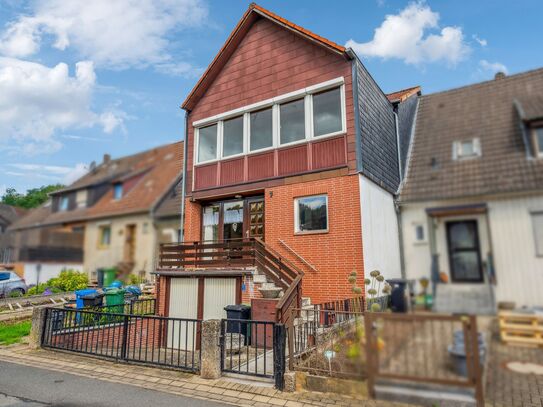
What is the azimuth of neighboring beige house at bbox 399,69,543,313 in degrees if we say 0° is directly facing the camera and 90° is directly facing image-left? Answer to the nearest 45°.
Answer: approximately 0°

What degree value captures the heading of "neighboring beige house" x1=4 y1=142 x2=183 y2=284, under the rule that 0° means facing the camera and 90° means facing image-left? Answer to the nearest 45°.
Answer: approximately 45°

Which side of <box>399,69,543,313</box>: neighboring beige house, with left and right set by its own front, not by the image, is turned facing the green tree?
right

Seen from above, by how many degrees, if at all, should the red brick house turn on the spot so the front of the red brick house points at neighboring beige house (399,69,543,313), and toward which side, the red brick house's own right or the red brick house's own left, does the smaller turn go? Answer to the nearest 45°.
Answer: approximately 45° to the red brick house's own left

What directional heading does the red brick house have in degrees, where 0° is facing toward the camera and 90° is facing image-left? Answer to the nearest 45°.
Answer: approximately 45°

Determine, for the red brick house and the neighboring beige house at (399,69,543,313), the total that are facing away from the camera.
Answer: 0
